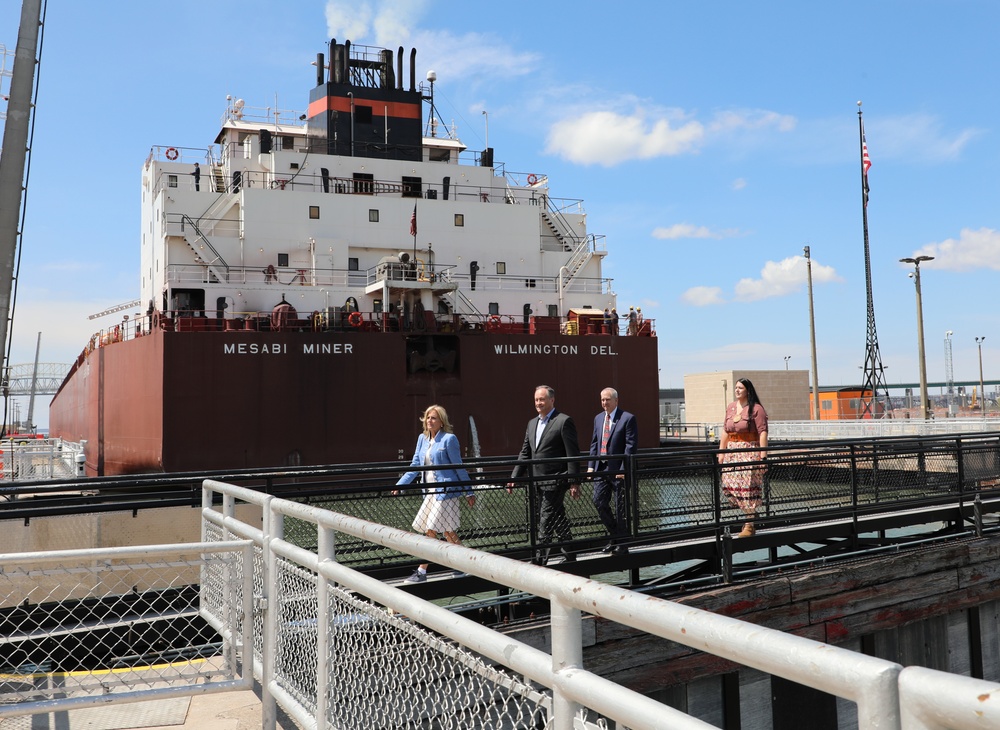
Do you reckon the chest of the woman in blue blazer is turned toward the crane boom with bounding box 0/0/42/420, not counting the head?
no

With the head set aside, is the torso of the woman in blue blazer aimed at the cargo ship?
no

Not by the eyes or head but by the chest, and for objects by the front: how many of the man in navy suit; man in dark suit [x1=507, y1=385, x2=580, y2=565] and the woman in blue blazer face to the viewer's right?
0

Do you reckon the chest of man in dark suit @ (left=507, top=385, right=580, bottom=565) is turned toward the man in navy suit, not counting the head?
no

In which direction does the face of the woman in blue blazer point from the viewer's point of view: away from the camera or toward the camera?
toward the camera

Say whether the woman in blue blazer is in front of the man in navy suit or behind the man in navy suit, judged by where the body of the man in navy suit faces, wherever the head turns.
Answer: in front

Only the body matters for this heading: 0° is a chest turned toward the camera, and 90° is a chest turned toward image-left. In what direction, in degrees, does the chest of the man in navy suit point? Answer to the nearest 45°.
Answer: approximately 45°

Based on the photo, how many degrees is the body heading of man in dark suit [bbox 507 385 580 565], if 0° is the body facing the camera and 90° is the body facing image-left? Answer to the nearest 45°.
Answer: approximately 45°

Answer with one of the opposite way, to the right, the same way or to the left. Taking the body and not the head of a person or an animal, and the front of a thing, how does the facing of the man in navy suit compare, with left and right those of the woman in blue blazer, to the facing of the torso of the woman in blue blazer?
the same way

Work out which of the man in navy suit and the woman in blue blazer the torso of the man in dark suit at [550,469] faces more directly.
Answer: the woman in blue blazer

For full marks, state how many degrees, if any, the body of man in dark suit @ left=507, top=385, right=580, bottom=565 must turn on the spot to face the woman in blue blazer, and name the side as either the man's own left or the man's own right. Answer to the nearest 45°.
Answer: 0° — they already face them

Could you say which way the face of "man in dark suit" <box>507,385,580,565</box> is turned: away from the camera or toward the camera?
toward the camera

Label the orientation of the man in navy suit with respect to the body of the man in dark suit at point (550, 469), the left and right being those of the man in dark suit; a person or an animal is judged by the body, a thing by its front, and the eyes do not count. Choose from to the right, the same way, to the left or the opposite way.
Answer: the same way

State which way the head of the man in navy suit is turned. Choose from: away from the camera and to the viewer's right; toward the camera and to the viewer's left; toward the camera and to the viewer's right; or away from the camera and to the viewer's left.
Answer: toward the camera and to the viewer's left

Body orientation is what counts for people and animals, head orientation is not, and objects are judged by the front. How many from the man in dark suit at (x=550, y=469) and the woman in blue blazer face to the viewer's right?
0

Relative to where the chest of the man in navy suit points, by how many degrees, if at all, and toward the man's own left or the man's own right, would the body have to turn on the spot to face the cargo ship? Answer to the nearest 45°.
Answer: approximately 90° to the man's own right
